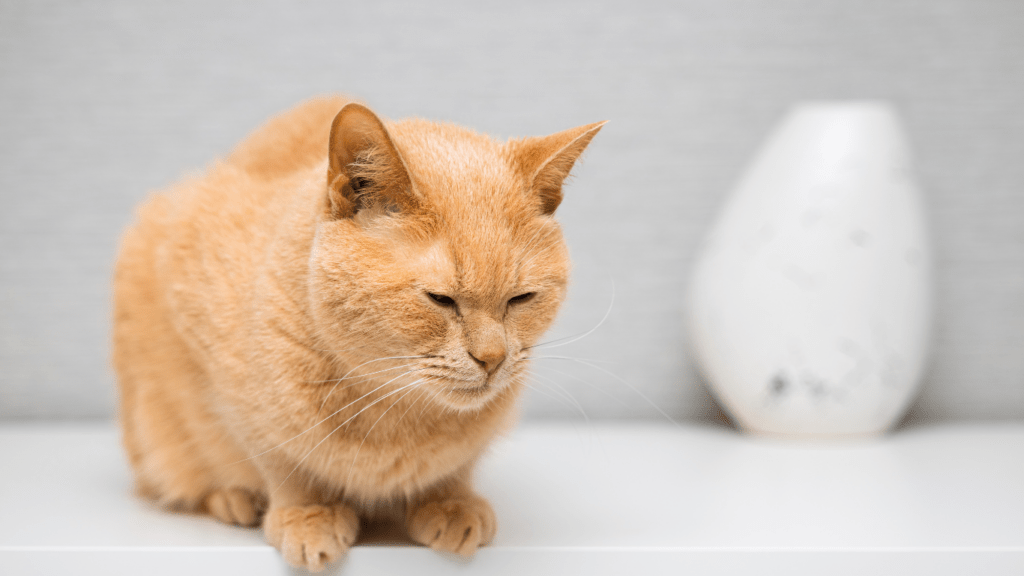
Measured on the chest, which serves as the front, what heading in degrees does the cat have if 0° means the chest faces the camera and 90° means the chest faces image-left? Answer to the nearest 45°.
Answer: approximately 315°
